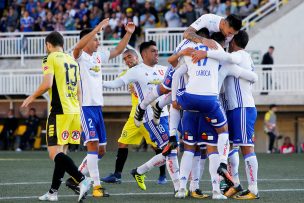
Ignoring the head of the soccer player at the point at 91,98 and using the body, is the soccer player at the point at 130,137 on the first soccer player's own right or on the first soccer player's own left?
on the first soccer player's own left

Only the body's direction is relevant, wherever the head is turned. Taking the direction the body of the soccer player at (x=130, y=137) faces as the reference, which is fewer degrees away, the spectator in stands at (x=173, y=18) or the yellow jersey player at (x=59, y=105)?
the yellow jersey player

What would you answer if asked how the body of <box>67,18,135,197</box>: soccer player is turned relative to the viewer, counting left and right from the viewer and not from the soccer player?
facing the viewer and to the right of the viewer

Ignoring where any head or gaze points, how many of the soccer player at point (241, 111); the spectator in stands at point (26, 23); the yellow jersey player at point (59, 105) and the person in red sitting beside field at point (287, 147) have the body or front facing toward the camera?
2

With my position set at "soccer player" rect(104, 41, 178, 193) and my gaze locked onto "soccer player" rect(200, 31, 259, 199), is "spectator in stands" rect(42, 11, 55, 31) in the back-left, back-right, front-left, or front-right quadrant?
back-left
